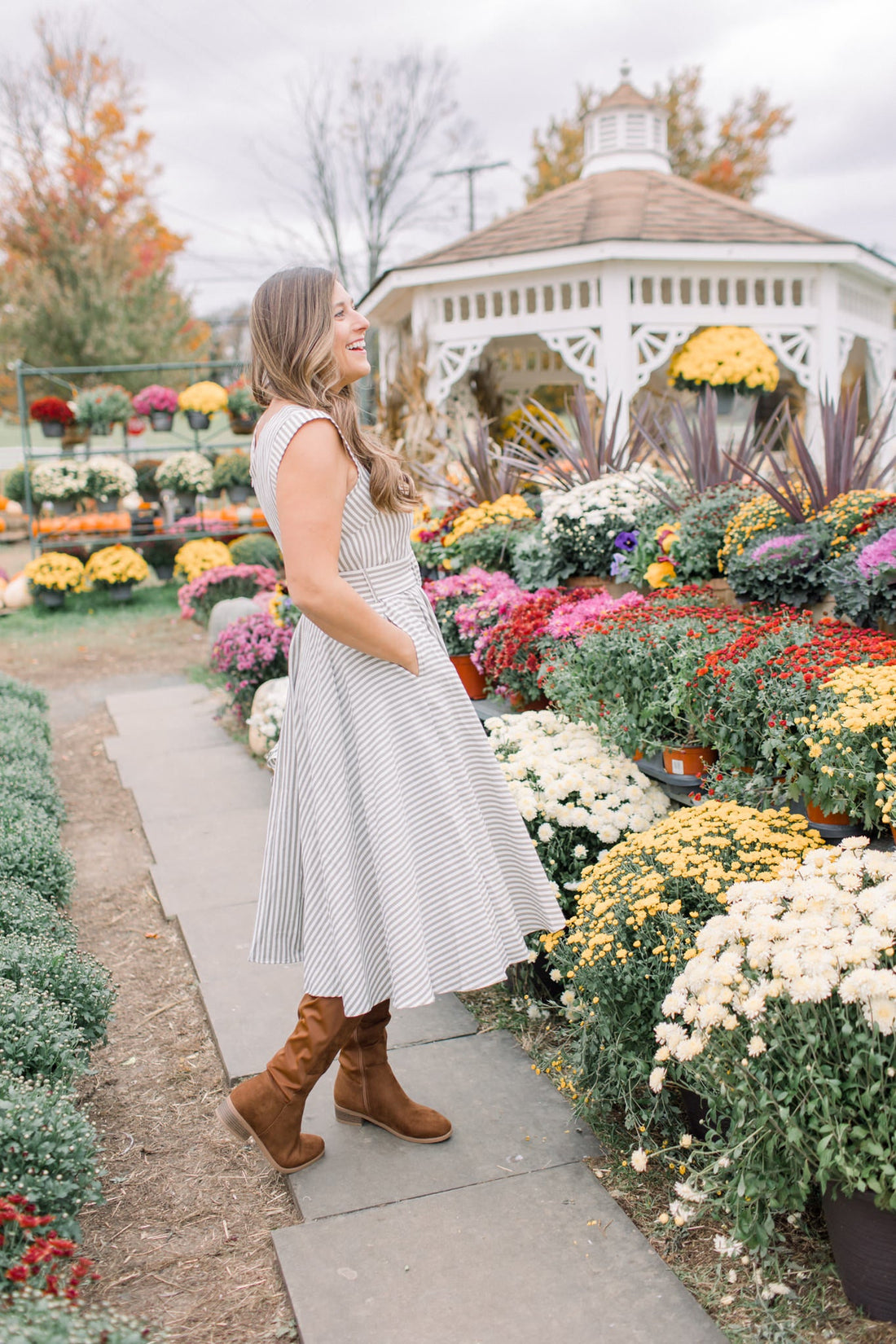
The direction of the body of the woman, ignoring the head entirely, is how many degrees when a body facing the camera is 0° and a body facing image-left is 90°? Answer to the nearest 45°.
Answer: approximately 270°

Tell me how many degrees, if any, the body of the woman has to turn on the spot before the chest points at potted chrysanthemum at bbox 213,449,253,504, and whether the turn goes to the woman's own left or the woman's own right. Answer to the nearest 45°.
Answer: approximately 90° to the woman's own left

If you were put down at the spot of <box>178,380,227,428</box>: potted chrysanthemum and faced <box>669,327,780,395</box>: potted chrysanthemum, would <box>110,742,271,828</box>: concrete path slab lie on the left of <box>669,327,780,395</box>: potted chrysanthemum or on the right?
right

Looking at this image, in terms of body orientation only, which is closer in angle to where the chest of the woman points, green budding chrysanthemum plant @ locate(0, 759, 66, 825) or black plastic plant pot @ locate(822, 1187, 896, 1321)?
the black plastic plant pot

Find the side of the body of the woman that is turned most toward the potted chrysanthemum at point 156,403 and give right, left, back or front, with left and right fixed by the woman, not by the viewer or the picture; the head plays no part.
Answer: left

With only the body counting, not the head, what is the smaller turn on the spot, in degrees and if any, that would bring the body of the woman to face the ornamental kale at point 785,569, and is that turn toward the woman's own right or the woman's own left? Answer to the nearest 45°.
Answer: approximately 45° to the woman's own left

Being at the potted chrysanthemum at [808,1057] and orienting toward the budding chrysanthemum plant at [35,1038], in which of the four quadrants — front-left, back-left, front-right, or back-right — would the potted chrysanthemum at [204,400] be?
front-right

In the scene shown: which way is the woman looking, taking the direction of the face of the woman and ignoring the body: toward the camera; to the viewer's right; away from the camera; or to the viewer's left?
to the viewer's right

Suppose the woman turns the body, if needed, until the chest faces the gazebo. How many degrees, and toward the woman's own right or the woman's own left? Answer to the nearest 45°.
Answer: approximately 90° to the woman's own left

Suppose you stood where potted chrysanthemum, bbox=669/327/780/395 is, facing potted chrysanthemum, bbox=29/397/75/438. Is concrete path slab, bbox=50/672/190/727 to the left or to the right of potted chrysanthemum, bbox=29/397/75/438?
left

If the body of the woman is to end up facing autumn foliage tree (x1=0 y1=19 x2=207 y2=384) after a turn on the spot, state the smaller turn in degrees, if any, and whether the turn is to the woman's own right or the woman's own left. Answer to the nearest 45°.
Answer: approximately 90° to the woman's own left
